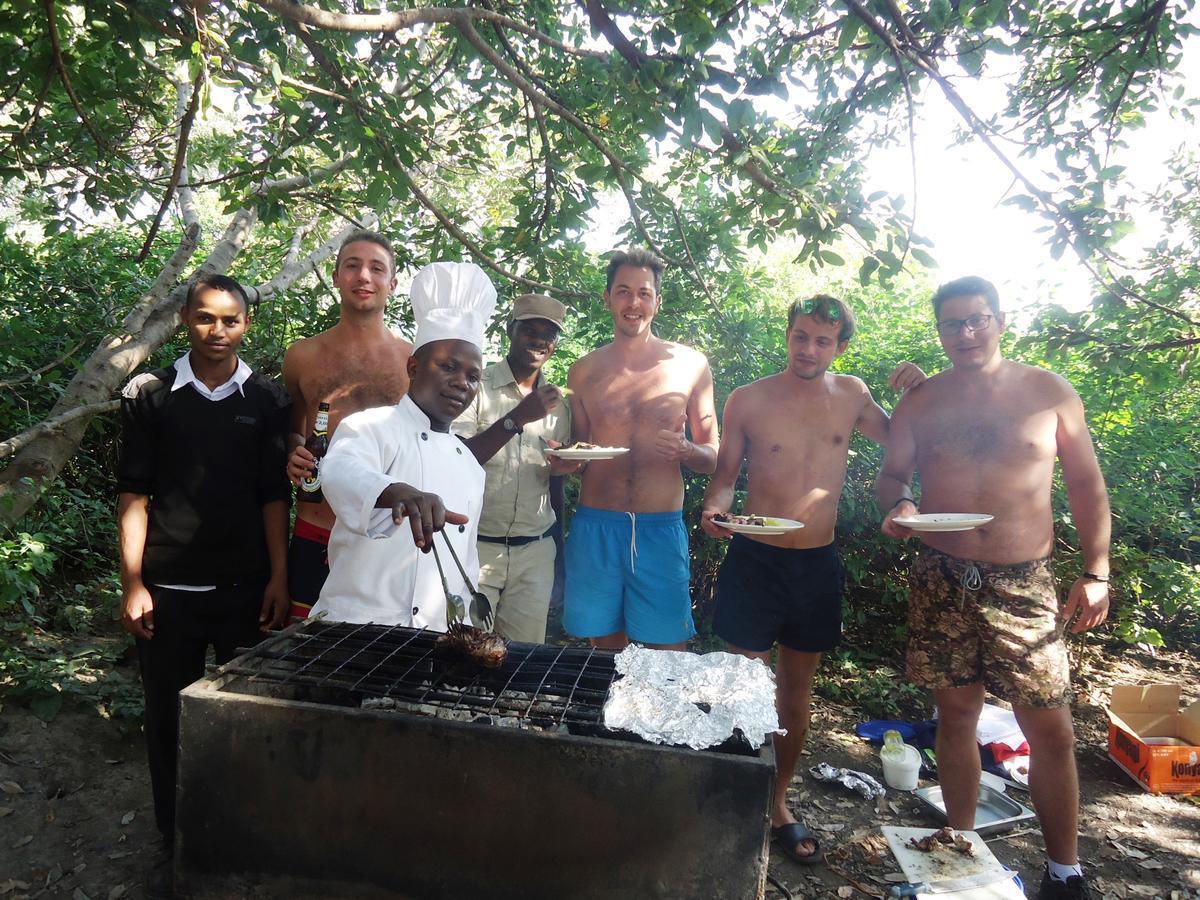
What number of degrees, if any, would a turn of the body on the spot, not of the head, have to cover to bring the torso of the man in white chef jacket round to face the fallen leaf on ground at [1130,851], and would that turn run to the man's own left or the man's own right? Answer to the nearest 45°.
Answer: approximately 45° to the man's own left

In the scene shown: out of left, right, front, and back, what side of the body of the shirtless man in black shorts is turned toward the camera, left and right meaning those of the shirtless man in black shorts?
front

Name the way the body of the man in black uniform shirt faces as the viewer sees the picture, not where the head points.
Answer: toward the camera

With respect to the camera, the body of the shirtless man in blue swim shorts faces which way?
toward the camera

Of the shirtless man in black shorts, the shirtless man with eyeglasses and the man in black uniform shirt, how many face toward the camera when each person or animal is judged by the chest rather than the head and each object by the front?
3

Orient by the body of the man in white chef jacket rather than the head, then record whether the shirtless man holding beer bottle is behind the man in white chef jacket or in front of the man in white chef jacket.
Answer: behind

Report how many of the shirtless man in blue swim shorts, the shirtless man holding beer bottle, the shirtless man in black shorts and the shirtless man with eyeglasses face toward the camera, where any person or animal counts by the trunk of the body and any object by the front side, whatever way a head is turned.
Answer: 4

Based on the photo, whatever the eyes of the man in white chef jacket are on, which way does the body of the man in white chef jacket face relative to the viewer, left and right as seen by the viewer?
facing the viewer and to the right of the viewer
